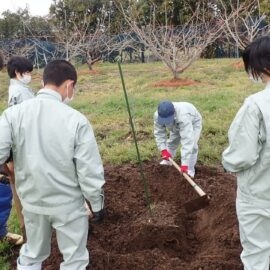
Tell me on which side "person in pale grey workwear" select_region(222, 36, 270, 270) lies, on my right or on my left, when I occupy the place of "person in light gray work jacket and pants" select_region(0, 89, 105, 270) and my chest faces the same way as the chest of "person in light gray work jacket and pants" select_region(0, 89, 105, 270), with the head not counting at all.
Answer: on my right

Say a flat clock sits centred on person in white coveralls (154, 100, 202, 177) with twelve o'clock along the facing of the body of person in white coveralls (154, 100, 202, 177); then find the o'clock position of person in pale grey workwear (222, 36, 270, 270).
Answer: person in pale grey workwear (222, 36, 270, 270) is roughly at 10 o'clock from person in white coveralls (154, 100, 202, 177).

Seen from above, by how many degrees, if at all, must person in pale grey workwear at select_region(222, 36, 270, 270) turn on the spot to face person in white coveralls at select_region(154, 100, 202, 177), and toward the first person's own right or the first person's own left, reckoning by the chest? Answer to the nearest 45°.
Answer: approximately 45° to the first person's own right

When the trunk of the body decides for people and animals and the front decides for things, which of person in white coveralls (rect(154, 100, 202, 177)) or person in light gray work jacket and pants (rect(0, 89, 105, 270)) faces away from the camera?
person in light gray work jacket and pants (rect(0, 89, 105, 270))

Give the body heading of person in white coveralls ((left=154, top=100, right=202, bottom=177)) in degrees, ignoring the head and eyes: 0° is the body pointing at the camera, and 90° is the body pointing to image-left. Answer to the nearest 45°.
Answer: approximately 45°

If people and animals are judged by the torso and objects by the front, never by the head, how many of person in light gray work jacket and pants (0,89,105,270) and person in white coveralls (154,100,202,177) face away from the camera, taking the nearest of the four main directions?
1

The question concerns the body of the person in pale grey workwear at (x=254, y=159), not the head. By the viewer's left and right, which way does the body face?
facing away from the viewer and to the left of the viewer

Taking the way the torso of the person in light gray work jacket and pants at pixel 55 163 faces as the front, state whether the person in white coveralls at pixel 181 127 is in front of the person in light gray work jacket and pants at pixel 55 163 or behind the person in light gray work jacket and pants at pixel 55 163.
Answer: in front

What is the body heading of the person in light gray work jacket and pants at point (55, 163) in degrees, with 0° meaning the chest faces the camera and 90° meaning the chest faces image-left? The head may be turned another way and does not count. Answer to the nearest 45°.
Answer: approximately 180°

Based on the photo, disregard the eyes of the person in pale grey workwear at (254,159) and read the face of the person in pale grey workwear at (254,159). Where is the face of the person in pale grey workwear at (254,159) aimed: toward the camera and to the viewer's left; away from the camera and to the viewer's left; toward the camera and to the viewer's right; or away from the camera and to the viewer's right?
away from the camera and to the viewer's left

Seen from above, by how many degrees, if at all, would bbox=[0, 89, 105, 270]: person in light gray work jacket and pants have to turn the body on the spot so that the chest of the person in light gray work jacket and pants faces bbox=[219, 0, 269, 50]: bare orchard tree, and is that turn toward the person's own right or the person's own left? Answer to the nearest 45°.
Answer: approximately 45° to the person's own right
